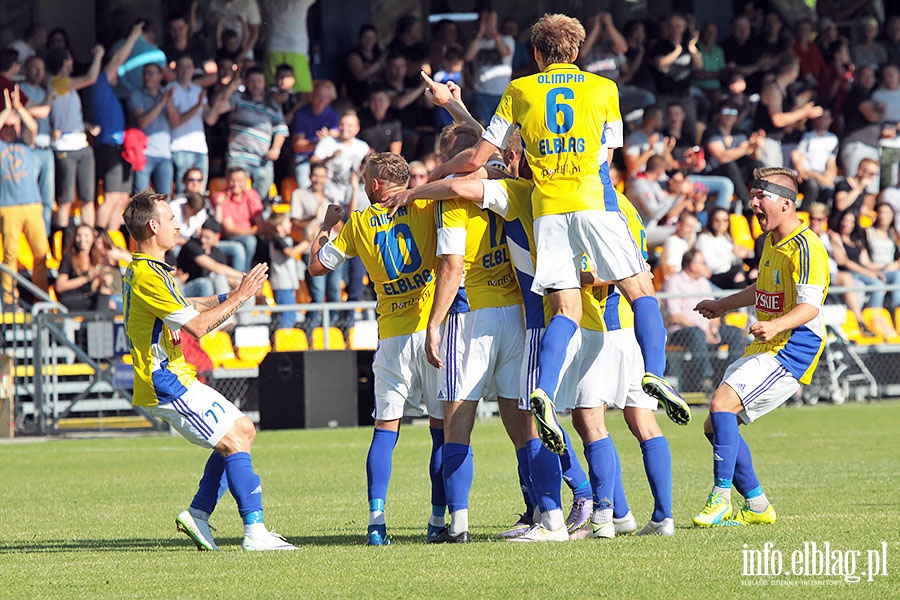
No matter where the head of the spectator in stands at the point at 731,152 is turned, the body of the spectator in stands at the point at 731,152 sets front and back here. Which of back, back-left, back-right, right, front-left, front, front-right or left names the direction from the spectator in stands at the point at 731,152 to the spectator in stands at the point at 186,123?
right

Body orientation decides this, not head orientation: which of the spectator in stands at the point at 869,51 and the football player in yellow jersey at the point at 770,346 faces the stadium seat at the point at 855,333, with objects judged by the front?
the spectator in stands

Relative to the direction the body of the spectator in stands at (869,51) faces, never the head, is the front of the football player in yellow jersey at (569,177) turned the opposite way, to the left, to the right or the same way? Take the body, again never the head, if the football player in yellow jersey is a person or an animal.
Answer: the opposite way

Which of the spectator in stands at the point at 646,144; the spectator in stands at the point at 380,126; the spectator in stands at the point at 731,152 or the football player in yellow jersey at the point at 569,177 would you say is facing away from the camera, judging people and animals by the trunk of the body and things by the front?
the football player in yellow jersey

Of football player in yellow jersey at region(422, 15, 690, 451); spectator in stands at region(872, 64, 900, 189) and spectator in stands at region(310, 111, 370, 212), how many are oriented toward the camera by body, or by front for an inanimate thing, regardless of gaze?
2

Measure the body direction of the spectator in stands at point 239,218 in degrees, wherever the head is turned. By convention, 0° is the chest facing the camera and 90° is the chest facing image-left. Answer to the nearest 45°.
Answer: approximately 0°

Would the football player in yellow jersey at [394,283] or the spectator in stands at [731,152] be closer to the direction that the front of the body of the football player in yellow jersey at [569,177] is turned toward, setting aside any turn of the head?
the spectator in stands

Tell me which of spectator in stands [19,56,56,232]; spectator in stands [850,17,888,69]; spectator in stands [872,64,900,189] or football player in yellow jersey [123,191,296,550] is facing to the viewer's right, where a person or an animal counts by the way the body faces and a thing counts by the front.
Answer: the football player in yellow jersey

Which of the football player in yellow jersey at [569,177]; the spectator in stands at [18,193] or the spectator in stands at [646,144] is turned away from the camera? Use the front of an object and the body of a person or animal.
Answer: the football player in yellow jersey

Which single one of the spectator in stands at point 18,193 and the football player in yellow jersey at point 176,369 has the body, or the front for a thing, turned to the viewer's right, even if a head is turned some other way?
the football player in yellow jersey

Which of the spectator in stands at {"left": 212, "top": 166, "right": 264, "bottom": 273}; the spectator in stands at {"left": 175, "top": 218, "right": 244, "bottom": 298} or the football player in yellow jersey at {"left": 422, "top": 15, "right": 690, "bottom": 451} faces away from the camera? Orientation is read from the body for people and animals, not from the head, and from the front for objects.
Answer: the football player in yellow jersey
